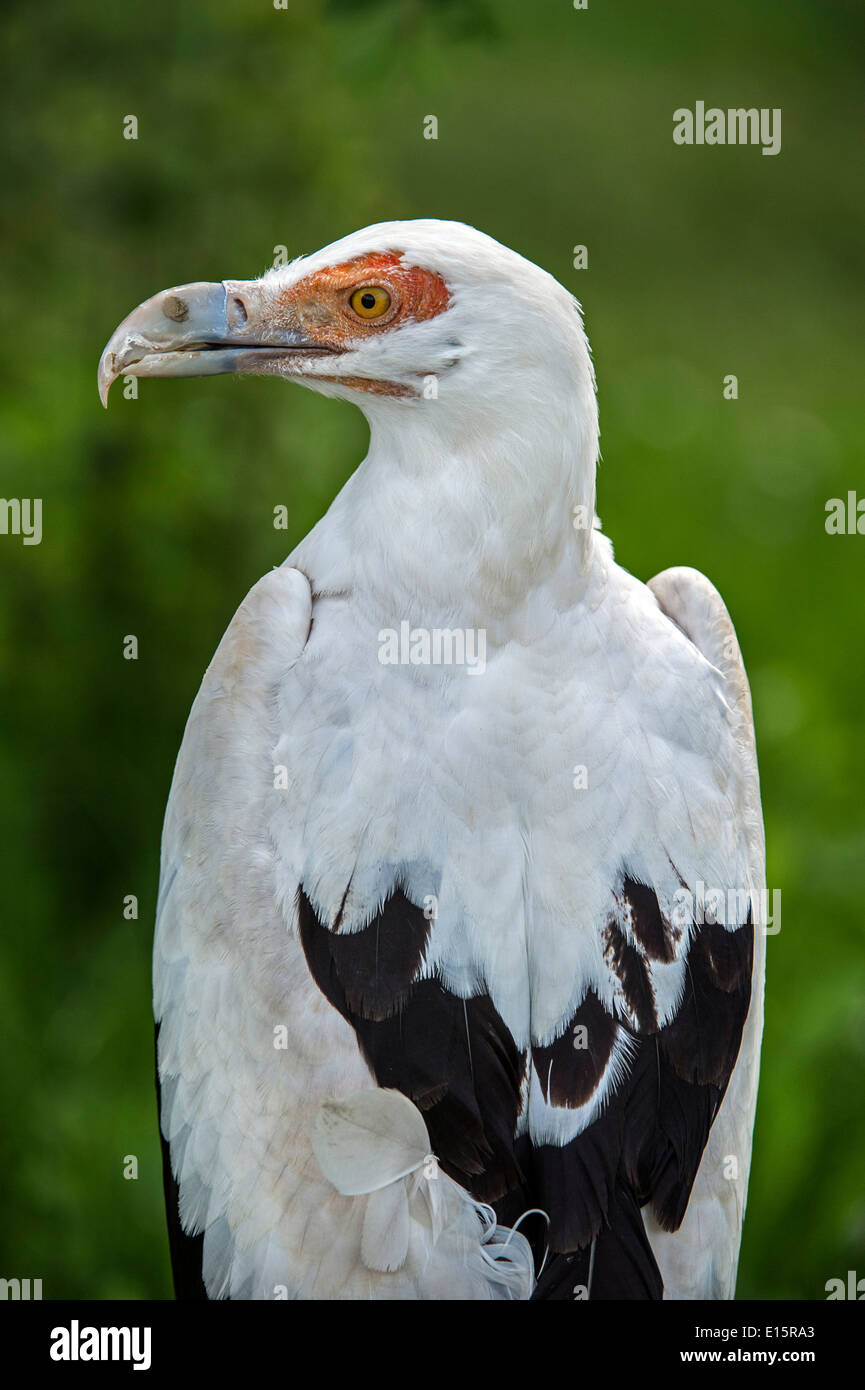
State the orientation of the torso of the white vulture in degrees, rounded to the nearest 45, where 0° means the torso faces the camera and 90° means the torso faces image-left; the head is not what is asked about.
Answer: approximately 135°
